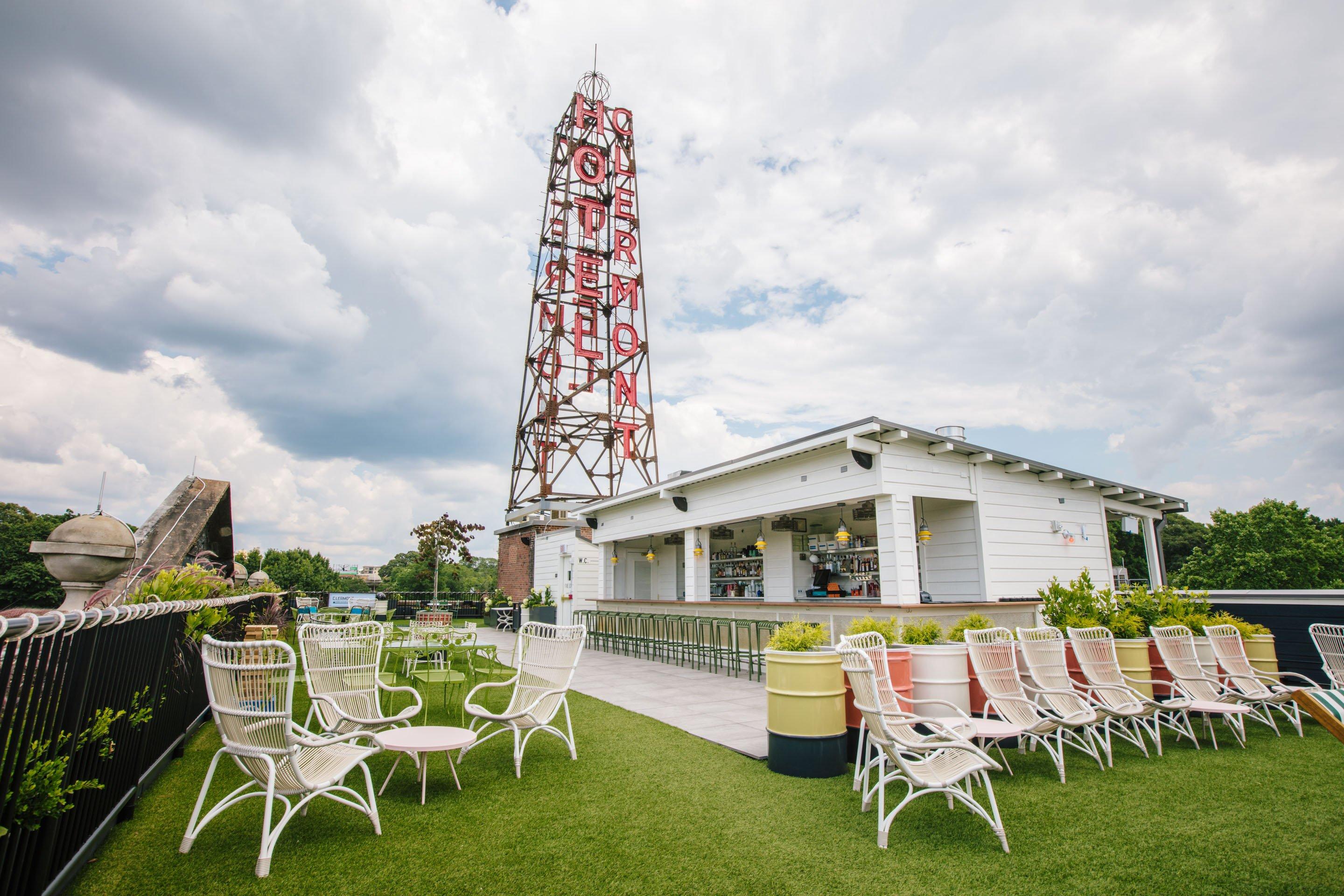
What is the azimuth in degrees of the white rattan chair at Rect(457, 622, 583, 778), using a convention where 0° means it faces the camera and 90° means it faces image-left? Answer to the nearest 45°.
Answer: approximately 45°

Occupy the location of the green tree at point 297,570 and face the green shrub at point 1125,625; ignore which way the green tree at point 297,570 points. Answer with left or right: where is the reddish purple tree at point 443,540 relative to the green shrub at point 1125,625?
left

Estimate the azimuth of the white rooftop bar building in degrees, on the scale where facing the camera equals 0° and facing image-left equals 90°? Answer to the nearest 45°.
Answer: approximately 45°

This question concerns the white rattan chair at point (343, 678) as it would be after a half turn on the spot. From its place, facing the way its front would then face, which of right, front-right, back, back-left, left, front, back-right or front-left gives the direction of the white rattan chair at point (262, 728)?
back-left

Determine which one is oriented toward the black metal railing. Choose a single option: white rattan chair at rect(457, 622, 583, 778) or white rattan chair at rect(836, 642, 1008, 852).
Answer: white rattan chair at rect(457, 622, 583, 778)

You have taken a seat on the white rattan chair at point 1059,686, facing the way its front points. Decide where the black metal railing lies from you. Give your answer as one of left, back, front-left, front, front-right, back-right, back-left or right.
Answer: right

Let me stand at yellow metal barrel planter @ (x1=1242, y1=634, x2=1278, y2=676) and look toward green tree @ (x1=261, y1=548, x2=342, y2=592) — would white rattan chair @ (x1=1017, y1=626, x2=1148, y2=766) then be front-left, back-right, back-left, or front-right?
front-left

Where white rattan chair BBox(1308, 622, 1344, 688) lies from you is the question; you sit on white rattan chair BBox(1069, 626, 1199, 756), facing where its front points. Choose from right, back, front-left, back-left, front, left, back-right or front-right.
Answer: left
